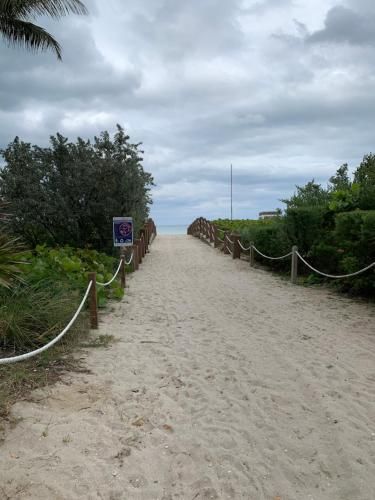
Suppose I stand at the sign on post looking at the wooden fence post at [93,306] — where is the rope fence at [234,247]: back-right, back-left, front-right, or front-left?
back-left

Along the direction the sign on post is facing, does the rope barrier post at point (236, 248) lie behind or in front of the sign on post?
behind

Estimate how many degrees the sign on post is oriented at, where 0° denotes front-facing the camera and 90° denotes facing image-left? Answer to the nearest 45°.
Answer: approximately 0°

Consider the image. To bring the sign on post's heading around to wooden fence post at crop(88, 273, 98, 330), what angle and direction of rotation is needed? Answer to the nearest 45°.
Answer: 0° — it already faces it

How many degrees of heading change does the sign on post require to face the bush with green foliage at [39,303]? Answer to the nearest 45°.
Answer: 0° — it already faces it

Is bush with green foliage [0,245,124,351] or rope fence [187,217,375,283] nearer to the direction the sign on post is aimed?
the bush with green foliage

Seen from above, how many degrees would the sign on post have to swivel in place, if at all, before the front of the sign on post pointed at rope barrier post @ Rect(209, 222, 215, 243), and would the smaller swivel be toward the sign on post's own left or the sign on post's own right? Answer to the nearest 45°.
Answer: approximately 135° to the sign on post's own left

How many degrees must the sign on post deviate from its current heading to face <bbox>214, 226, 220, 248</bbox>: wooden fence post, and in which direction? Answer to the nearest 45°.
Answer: approximately 135° to its left

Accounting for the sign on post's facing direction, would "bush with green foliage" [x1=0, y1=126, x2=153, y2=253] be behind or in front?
behind
